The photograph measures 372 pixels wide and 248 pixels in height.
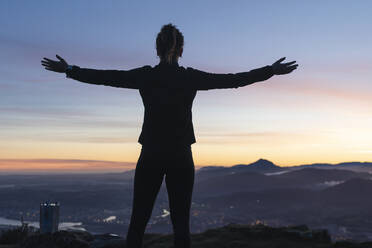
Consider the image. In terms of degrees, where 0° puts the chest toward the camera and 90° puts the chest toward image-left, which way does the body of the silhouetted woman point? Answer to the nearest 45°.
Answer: approximately 180°

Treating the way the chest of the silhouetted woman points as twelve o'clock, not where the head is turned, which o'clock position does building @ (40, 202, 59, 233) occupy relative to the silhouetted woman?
The building is roughly at 11 o'clock from the silhouetted woman.

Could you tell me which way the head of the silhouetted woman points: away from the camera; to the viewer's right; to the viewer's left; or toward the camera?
away from the camera
